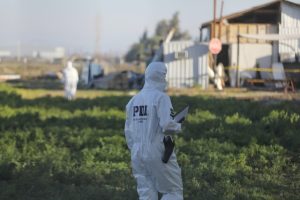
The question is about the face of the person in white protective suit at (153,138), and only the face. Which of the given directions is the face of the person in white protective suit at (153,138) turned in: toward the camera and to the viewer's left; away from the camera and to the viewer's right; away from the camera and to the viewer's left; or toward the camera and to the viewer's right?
away from the camera and to the viewer's right

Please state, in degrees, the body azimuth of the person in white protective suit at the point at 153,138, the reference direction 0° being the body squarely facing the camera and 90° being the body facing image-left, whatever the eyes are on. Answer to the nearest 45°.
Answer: approximately 225°

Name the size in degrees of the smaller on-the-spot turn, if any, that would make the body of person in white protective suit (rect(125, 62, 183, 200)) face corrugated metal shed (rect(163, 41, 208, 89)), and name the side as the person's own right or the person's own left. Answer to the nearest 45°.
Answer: approximately 45° to the person's own left

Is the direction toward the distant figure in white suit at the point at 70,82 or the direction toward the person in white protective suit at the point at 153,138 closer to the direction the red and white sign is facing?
the person in white protective suit

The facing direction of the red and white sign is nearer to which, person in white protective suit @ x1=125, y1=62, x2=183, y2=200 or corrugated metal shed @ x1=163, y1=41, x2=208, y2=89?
the person in white protective suit

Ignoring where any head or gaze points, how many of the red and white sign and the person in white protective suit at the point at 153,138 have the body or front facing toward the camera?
1

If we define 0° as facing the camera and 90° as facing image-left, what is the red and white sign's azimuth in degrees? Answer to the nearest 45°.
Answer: approximately 0°
